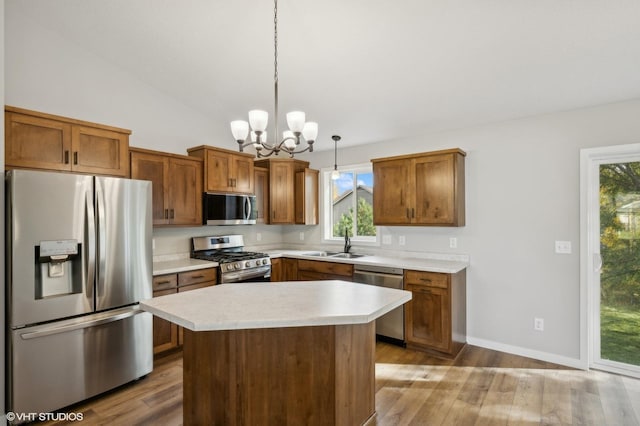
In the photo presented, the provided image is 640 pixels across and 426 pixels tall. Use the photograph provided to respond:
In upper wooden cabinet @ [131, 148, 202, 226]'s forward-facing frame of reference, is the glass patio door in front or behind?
in front

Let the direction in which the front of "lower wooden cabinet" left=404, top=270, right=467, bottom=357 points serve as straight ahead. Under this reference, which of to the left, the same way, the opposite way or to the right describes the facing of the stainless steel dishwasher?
the same way

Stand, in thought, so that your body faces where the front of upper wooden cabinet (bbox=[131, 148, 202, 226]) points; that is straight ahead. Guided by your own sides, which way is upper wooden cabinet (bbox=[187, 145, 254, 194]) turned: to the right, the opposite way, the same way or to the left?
the same way

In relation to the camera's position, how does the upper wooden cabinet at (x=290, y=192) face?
facing the viewer

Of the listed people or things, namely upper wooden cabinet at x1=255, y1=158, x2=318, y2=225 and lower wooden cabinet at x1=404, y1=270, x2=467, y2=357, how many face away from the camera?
0

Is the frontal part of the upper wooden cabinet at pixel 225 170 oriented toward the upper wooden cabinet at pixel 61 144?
no

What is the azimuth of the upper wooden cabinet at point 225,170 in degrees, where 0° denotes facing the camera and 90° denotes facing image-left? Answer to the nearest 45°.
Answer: approximately 315°

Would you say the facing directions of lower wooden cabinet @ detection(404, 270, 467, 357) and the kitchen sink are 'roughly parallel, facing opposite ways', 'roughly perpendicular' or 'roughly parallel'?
roughly parallel

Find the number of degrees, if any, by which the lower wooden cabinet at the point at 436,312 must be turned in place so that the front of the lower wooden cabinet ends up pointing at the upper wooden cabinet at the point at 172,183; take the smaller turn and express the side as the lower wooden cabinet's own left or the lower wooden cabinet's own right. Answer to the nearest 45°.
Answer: approximately 45° to the lower wooden cabinet's own right

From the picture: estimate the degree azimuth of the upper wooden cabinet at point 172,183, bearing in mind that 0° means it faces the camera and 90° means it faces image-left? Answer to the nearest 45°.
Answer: approximately 315°

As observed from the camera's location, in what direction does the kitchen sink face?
facing the viewer and to the left of the viewer

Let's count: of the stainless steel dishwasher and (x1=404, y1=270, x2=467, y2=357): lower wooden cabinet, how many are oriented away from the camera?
0

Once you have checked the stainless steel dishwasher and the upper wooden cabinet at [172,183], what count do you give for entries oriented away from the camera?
0

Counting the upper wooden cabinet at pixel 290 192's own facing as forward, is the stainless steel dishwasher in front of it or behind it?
in front

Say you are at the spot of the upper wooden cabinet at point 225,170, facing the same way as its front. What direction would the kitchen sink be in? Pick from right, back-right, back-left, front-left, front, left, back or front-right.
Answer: front-left
